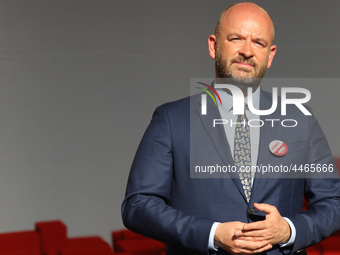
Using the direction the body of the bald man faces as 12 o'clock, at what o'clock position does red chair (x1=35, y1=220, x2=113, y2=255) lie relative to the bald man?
The red chair is roughly at 5 o'clock from the bald man.

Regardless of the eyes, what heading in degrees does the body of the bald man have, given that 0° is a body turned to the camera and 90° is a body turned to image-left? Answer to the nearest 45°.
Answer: approximately 0°

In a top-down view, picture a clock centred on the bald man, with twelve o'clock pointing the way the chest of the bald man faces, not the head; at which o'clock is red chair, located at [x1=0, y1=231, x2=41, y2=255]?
The red chair is roughly at 5 o'clock from the bald man.

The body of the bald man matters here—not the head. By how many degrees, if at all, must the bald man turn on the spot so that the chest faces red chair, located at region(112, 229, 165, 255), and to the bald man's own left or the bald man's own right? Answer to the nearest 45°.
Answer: approximately 180°

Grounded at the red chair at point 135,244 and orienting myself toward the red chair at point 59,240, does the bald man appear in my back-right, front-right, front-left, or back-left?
back-left
